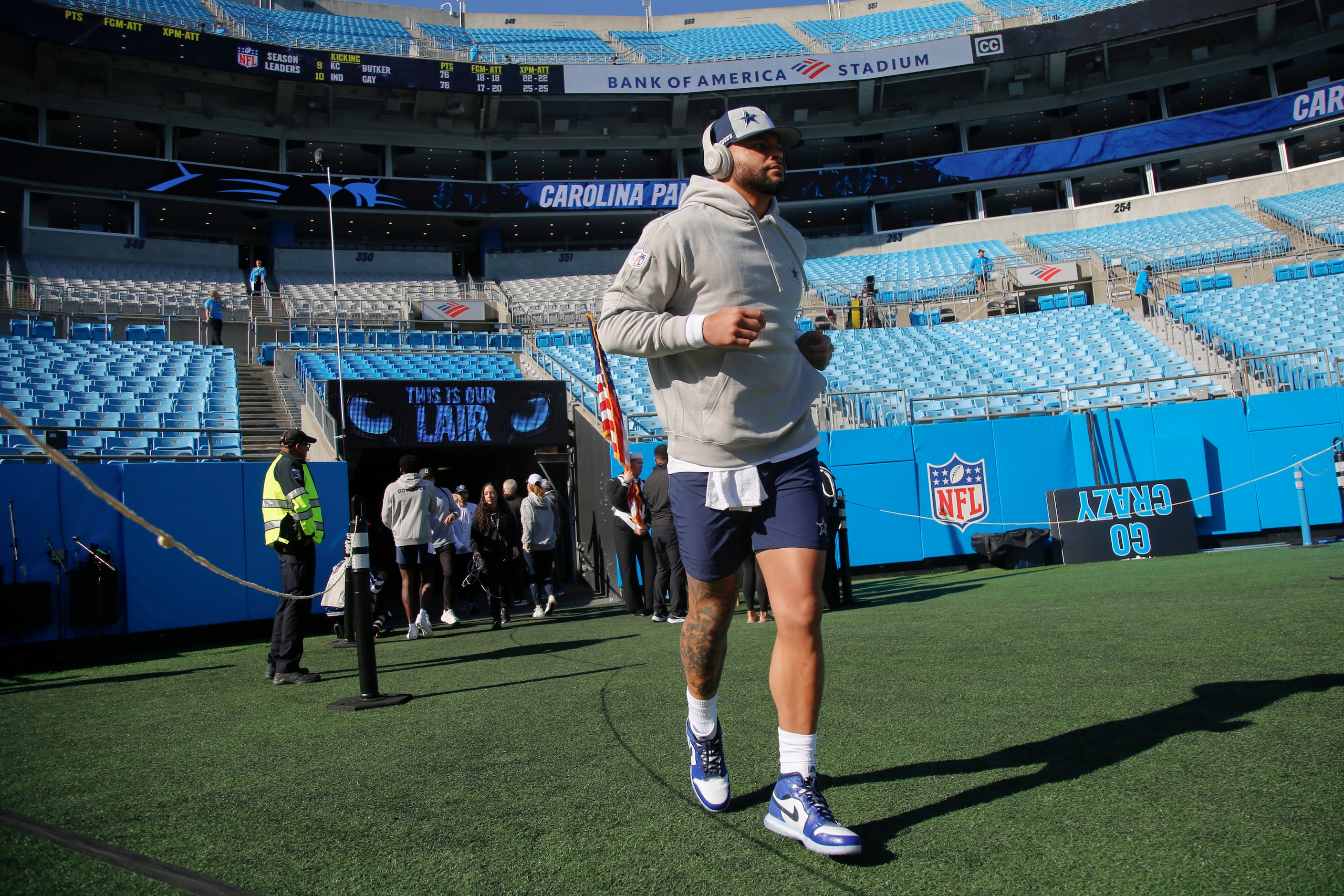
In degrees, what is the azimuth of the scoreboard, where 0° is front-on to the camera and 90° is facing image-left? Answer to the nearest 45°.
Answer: approximately 0°

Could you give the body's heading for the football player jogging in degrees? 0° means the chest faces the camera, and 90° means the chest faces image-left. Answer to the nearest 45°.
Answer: approximately 315°

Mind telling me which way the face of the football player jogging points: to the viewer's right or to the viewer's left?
to the viewer's right

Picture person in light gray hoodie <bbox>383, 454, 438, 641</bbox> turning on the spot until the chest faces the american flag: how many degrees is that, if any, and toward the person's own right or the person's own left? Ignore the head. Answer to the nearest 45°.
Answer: approximately 45° to the person's own right

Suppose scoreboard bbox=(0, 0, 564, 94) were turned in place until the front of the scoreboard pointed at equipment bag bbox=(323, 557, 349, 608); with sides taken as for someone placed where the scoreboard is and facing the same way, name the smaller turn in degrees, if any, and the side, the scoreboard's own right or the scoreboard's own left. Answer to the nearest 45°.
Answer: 0° — it already faces it

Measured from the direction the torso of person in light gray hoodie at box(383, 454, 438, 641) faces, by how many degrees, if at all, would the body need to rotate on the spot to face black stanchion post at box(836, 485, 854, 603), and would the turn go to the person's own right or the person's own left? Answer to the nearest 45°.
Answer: approximately 90° to the person's own right

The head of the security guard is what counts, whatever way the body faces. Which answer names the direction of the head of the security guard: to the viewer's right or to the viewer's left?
to the viewer's right

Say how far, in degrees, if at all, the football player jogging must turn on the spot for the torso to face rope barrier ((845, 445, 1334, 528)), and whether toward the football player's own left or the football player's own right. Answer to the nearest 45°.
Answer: approximately 90° to the football player's own left

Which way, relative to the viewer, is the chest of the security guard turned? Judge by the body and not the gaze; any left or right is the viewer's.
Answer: facing to the right of the viewer
